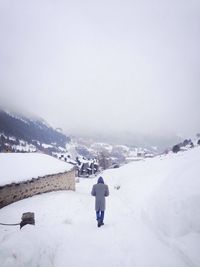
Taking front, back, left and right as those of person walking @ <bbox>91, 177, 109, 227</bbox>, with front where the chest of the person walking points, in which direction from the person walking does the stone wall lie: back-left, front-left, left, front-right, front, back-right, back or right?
front-left

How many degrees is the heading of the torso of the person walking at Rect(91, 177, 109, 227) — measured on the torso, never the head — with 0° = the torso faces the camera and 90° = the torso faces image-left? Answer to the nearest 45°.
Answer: approximately 180°
